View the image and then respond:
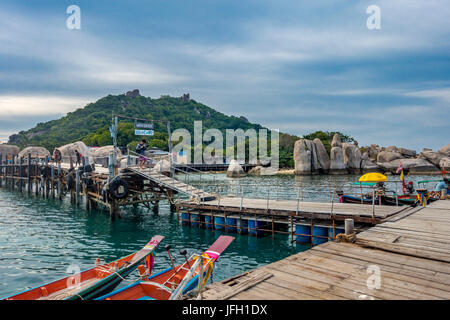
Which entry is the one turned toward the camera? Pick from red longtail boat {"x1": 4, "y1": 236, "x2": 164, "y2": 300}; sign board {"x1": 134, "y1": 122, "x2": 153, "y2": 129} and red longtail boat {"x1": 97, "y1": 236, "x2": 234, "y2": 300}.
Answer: the sign board

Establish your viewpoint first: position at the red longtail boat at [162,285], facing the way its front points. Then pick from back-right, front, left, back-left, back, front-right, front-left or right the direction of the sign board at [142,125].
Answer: front-left

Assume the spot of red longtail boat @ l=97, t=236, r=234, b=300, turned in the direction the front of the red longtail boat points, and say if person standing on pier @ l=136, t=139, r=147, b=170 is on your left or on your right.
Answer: on your left

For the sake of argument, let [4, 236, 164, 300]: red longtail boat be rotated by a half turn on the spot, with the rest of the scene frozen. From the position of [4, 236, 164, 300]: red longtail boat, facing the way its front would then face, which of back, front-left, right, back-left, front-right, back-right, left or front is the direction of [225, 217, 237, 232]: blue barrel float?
back

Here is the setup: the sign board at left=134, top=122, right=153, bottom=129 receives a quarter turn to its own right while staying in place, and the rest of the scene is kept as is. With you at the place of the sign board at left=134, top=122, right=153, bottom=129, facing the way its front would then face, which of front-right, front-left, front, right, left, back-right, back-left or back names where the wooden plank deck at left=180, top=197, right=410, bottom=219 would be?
back-left

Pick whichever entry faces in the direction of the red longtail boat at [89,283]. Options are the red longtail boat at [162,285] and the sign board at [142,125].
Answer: the sign board

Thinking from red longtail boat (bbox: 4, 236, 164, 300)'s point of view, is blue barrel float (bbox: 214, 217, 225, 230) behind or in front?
in front

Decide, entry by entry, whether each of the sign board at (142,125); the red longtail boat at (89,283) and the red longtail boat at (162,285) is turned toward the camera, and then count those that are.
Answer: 1

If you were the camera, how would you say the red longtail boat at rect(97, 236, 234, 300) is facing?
facing away from the viewer and to the right of the viewer

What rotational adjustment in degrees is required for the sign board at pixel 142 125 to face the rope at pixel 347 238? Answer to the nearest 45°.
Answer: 0° — it already faces it

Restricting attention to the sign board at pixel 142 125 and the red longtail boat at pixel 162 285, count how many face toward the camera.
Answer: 1

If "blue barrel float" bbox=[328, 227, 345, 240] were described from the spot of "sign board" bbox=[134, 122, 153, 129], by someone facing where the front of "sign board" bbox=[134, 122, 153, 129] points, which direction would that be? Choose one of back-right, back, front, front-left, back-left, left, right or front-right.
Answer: front-left

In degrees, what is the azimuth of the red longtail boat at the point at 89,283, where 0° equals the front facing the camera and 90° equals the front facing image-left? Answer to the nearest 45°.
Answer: approximately 225°

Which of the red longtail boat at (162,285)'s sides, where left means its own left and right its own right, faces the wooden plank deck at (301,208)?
front

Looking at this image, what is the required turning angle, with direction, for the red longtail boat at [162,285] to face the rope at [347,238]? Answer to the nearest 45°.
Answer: approximately 45° to its right

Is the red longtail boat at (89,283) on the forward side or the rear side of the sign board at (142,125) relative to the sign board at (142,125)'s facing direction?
on the forward side

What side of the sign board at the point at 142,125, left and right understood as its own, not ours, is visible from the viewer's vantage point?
front
